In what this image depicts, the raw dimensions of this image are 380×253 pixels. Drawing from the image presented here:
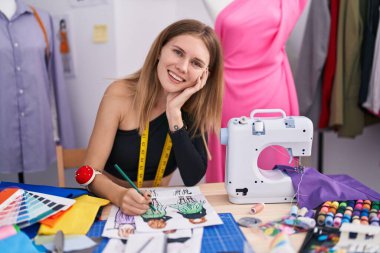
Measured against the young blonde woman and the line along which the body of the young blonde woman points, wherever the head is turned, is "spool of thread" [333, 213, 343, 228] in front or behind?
in front

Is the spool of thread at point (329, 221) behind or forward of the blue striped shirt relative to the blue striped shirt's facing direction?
forward

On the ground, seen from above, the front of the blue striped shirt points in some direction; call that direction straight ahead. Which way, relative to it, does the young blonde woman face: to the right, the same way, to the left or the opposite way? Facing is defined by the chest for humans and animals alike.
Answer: the same way

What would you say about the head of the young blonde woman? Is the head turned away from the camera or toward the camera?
toward the camera

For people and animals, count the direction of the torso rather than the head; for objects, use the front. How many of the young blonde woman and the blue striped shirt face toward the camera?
2

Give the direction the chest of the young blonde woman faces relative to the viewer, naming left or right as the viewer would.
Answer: facing the viewer

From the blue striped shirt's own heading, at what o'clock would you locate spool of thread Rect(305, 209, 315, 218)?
The spool of thread is roughly at 11 o'clock from the blue striped shirt.

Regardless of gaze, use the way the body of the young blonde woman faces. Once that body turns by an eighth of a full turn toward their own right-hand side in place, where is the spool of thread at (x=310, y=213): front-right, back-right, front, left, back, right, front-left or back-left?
left

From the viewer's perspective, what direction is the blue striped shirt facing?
toward the camera
